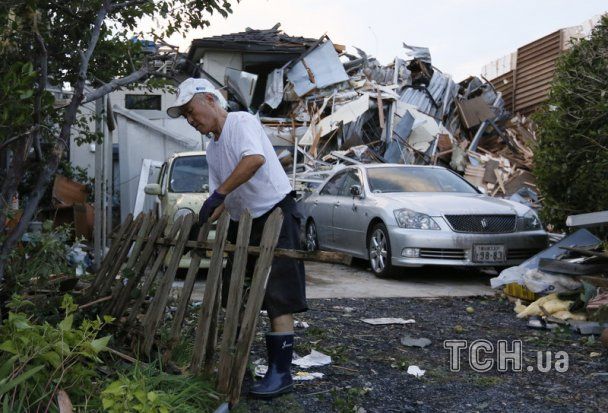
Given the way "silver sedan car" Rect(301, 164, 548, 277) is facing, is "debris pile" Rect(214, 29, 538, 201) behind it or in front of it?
behind

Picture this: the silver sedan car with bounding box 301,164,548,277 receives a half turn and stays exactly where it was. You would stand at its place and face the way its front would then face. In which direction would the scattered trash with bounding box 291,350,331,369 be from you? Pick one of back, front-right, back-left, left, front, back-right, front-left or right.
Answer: back-left

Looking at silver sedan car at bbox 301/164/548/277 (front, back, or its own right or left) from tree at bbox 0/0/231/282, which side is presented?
right

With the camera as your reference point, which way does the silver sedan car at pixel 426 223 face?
facing the viewer and to the right of the viewer

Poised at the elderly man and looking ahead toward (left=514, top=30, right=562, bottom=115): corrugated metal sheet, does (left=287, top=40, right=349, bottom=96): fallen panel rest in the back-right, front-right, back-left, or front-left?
front-left

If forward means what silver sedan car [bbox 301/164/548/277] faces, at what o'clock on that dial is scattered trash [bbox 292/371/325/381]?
The scattered trash is roughly at 2 o'clock from the silver sedan car.

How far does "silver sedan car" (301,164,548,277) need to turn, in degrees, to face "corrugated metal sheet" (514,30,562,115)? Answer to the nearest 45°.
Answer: approximately 135° to its left

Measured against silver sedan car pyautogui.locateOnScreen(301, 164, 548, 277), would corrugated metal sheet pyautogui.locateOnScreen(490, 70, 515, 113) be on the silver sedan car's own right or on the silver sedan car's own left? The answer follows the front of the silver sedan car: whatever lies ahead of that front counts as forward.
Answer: on the silver sedan car's own left

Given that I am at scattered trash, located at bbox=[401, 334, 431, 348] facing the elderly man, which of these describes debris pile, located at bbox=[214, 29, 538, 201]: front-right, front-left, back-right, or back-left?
back-right

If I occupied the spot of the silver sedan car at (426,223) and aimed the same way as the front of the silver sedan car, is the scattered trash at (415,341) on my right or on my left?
on my right

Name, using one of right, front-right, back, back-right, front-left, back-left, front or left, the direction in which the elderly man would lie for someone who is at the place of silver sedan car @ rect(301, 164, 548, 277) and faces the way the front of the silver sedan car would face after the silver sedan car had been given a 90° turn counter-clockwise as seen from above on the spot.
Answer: back-right

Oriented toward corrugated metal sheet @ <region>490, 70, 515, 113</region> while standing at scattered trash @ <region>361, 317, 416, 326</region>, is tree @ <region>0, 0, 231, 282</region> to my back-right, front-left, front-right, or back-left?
back-left

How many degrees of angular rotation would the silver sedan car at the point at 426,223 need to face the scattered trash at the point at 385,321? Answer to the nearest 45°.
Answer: approximately 45° to its right

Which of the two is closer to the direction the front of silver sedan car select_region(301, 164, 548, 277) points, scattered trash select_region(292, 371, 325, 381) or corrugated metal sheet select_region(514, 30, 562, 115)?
the scattered trash

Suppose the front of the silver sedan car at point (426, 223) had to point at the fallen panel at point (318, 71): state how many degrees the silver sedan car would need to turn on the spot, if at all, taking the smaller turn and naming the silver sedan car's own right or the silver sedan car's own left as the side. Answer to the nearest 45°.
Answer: approximately 135° to the silver sedan car's own left
